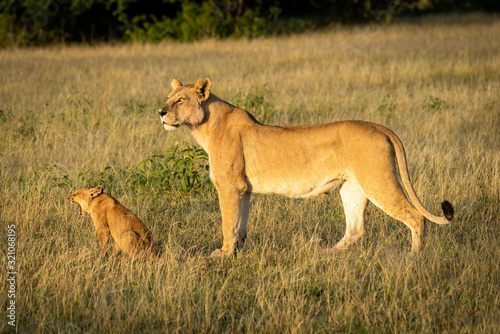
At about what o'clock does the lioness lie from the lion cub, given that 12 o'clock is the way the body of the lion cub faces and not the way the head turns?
The lioness is roughly at 6 o'clock from the lion cub.

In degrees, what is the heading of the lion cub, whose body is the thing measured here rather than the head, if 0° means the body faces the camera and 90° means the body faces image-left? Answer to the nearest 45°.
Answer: approximately 90°

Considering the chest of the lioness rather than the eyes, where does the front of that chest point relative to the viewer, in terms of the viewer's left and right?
facing to the left of the viewer

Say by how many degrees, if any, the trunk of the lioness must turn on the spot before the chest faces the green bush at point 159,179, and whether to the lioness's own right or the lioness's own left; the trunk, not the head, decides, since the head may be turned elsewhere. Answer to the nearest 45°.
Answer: approximately 45° to the lioness's own right

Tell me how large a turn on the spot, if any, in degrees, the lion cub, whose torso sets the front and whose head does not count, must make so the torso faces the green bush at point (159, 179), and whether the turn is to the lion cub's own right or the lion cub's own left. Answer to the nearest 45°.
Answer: approximately 90° to the lion cub's own right

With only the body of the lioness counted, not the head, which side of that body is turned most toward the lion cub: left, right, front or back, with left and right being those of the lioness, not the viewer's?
front

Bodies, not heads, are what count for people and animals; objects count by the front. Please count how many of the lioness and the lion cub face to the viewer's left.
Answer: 2
